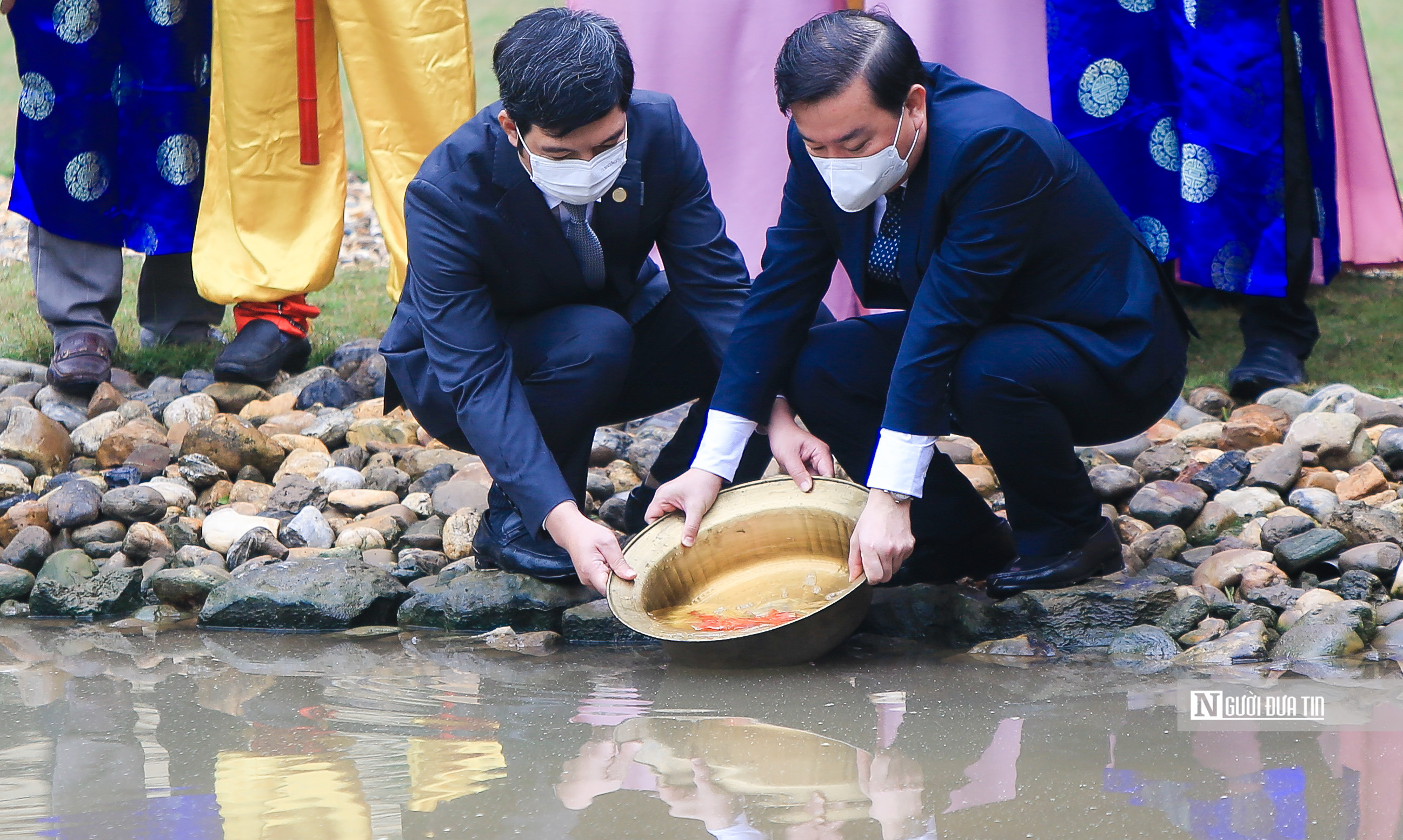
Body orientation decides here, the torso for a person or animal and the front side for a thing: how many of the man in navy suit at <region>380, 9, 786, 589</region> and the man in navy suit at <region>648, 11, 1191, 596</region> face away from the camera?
0

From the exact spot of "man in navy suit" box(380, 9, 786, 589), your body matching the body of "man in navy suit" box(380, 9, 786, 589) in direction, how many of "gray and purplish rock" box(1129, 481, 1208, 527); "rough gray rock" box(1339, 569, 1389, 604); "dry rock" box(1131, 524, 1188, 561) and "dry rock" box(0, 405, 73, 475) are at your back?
1

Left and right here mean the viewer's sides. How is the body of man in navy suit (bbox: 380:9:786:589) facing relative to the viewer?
facing the viewer and to the right of the viewer

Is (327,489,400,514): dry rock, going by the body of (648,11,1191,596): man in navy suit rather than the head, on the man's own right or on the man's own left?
on the man's own right

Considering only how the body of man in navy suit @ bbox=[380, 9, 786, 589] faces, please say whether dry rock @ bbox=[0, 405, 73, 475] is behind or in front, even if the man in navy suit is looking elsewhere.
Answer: behind

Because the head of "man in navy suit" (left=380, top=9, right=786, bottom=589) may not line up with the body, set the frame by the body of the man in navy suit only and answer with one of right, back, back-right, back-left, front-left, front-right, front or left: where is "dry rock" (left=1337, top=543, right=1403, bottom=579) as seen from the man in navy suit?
front-left

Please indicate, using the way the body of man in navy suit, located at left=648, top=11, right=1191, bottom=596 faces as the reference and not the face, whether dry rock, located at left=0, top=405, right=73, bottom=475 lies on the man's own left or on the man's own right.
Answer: on the man's own right

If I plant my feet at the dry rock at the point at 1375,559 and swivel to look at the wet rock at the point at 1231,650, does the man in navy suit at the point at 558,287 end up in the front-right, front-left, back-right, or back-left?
front-right

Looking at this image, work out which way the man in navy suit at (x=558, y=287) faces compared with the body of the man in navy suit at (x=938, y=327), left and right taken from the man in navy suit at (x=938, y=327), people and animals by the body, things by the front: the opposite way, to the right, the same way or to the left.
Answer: to the left

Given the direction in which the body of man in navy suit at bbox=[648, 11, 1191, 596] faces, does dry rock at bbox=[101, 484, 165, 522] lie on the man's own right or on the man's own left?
on the man's own right

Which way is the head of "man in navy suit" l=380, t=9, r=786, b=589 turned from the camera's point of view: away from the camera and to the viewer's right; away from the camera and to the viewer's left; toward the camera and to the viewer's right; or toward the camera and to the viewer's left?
toward the camera and to the viewer's right

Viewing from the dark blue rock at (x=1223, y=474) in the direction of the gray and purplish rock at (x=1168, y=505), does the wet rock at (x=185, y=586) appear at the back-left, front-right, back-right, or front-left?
front-right

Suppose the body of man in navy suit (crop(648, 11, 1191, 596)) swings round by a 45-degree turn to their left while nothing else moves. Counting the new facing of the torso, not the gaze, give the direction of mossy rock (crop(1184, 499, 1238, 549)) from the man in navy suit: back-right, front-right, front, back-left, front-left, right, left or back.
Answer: back-left

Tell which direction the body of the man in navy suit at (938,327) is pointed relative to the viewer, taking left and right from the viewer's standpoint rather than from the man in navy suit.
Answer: facing the viewer and to the left of the viewer

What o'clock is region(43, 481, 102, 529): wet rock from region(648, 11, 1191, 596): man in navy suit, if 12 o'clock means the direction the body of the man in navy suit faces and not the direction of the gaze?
The wet rock is roughly at 2 o'clock from the man in navy suit.

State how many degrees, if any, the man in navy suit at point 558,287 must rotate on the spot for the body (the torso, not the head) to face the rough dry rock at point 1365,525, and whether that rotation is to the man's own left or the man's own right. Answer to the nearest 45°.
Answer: approximately 45° to the man's own left

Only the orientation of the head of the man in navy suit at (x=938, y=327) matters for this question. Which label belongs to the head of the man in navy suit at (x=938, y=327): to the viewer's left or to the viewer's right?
to the viewer's left
